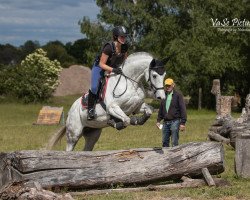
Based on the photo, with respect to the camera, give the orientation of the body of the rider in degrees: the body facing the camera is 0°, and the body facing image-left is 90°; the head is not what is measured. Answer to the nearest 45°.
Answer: approximately 315°

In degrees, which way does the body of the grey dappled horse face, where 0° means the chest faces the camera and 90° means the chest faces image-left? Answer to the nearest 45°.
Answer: approximately 315°

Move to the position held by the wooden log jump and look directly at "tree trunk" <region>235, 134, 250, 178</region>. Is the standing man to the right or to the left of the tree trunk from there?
left

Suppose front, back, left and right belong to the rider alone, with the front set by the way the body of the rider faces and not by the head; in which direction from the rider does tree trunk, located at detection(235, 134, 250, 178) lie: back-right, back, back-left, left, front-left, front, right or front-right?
front-left
